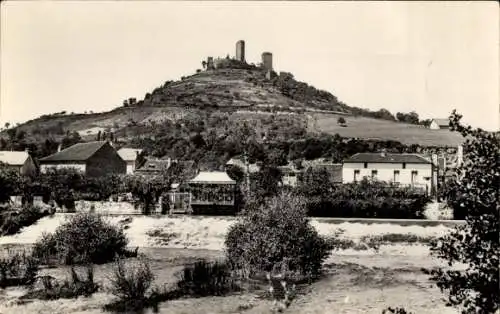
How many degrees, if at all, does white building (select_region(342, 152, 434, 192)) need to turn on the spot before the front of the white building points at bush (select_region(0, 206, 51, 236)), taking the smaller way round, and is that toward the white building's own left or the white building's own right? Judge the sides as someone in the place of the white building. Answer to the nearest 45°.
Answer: approximately 45° to the white building's own right

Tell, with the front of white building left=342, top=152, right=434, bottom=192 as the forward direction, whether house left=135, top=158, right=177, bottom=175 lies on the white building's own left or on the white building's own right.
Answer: on the white building's own right

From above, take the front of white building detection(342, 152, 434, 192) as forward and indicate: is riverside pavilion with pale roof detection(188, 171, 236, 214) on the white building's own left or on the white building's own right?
on the white building's own right

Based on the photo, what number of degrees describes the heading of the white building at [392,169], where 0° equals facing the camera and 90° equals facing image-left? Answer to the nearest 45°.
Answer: approximately 0°

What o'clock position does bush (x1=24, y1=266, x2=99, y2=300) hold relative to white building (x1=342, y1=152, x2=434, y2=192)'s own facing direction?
The bush is roughly at 1 o'clock from the white building.

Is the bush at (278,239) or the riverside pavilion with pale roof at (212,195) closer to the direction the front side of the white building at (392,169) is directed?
the bush

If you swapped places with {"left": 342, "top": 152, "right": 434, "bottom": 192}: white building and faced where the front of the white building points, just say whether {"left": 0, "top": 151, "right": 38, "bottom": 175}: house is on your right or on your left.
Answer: on your right

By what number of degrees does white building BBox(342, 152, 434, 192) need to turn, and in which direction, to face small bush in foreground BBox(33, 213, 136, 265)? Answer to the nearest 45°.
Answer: approximately 45° to its right

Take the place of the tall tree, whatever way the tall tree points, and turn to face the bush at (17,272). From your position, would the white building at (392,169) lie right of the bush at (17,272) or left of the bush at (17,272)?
right
